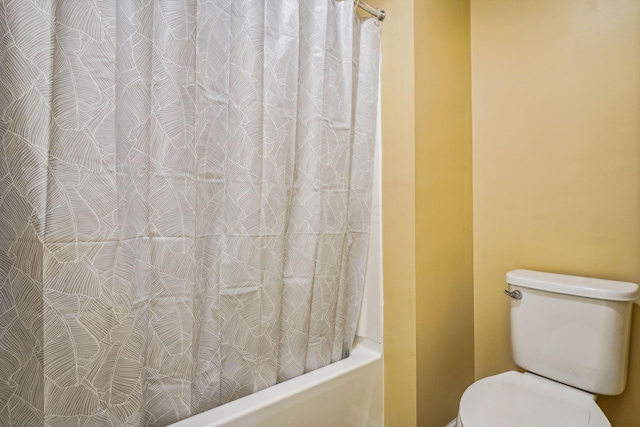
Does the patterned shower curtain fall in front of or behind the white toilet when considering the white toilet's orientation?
in front

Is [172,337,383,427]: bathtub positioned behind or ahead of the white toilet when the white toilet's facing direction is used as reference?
ahead

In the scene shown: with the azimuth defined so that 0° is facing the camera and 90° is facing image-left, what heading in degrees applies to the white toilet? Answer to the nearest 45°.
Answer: approximately 45°
